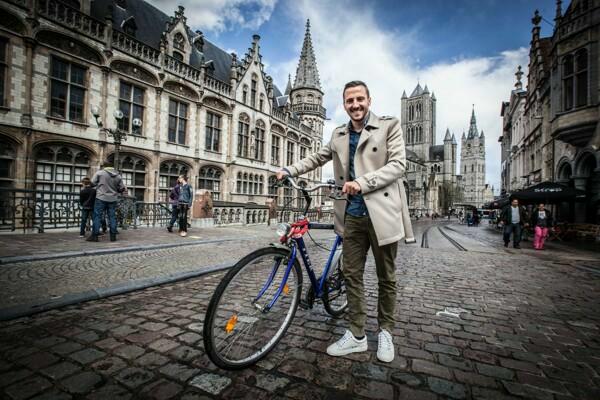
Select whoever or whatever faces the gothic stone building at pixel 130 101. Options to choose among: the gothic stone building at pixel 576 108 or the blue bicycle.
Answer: the gothic stone building at pixel 576 108

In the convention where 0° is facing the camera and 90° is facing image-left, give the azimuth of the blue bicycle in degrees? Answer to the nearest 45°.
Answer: approximately 45°

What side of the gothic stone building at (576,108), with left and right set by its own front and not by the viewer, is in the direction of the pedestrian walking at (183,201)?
front

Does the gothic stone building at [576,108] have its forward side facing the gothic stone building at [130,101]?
yes

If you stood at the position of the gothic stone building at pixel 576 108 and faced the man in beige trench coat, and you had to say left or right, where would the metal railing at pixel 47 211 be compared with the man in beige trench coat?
right

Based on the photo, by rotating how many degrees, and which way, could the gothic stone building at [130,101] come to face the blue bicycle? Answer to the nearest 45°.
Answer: approximately 45° to its right

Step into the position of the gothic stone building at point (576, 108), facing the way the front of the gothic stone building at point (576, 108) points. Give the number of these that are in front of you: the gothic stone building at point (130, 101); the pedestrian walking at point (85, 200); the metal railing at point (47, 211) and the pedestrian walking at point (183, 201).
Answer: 4

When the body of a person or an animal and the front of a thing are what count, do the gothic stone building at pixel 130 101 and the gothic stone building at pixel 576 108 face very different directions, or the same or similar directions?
very different directions

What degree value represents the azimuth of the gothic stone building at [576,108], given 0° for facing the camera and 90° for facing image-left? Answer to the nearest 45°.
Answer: approximately 45°

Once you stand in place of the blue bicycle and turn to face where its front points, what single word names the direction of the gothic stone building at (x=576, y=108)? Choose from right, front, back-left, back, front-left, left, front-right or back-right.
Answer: back

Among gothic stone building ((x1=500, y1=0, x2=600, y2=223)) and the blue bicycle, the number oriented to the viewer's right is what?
0
